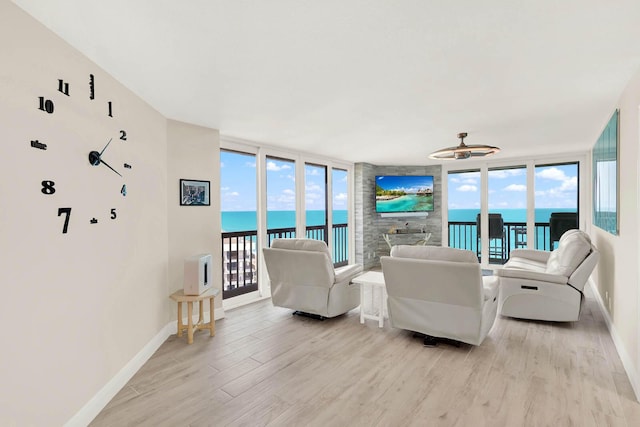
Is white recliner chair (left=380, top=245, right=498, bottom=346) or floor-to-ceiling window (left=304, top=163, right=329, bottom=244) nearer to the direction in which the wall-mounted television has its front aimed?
the white recliner chair

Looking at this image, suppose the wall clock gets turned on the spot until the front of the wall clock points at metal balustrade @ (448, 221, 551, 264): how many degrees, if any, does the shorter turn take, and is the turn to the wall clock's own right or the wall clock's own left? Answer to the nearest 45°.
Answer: approximately 45° to the wall clock's own left

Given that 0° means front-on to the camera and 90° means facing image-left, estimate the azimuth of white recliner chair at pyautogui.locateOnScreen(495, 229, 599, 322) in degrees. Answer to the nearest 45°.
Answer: approximately 90°

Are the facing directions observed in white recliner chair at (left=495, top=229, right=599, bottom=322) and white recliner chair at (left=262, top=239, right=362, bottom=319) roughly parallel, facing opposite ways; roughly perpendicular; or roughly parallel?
roughly perpendicular

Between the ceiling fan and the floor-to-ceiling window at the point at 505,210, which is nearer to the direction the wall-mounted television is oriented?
the ceiling fan

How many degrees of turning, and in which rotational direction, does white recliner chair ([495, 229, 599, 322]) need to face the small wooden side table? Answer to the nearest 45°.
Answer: approximately 45° to its left

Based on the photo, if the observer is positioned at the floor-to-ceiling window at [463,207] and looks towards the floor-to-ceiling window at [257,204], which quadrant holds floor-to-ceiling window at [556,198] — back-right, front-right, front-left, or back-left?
back-left
